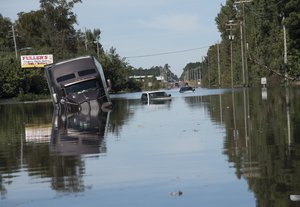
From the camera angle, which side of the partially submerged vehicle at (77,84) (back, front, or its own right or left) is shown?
front
